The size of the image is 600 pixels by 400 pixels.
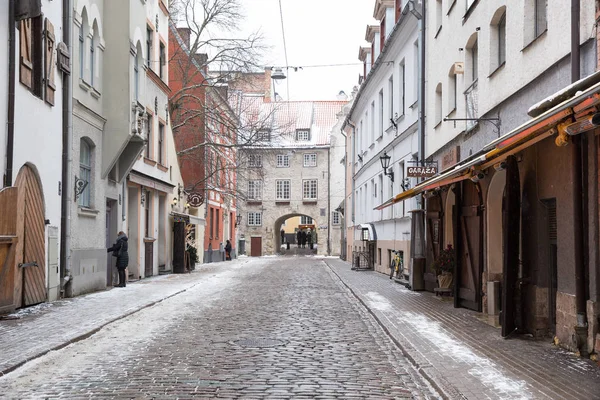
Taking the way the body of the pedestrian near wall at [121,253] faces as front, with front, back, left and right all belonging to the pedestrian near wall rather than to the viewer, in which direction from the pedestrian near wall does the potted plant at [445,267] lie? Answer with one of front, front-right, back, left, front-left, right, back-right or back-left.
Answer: back-left

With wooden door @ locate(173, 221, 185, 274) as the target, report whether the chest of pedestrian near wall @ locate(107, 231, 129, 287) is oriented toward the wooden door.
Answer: no

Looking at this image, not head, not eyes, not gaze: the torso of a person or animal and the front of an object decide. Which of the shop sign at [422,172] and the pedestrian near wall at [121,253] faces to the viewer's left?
the pedestrian near wall

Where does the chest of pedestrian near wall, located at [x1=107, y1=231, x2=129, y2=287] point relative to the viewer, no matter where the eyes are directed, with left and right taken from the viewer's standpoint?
facing to the left of the viewer

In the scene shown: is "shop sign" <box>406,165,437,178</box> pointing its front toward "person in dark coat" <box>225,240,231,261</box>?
no

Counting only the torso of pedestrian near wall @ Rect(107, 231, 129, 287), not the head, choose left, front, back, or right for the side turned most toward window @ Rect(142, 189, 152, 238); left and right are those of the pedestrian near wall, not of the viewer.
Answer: right

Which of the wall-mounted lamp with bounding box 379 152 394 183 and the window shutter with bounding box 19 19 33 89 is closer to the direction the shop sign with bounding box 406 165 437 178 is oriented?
the window shutter

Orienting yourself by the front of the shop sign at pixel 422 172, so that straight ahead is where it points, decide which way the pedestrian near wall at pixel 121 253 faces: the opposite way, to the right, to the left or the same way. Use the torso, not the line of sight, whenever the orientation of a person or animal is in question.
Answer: to the right

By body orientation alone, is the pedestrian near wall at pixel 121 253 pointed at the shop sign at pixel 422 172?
no

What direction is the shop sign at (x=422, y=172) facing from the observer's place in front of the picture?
facing the viewer

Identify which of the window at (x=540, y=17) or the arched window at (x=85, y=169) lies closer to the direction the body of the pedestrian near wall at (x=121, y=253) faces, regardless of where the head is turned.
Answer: the arched window
